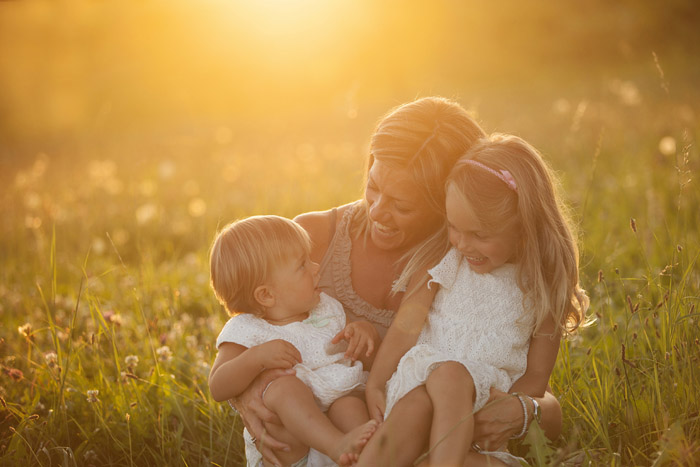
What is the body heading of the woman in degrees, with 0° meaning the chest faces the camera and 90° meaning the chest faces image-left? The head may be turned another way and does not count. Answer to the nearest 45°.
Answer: approximately 0°

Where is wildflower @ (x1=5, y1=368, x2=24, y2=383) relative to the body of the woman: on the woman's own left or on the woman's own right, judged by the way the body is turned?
on the woman's own right

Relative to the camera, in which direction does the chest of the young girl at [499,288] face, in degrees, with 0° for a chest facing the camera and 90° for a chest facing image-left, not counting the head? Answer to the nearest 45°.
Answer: approximately 45°

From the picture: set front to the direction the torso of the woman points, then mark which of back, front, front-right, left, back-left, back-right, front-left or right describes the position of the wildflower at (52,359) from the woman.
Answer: right

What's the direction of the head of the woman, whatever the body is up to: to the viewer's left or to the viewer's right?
to the viewer's left

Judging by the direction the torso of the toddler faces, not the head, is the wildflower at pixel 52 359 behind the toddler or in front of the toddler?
behind

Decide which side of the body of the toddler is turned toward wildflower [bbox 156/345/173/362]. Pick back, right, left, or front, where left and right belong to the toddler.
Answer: back

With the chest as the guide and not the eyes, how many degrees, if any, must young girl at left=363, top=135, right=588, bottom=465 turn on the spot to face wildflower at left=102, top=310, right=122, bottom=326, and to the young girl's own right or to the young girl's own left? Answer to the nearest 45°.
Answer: approximately 45° to the young girl's own right

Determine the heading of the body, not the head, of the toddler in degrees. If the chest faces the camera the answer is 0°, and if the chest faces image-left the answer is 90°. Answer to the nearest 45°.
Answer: approximately 315°

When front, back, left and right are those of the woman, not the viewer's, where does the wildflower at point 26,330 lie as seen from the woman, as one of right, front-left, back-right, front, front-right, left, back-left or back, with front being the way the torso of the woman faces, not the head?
right

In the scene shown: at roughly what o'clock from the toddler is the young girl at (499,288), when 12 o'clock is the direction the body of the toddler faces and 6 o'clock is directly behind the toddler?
The young girl is roughly at 11 o'clock from the toddler.
